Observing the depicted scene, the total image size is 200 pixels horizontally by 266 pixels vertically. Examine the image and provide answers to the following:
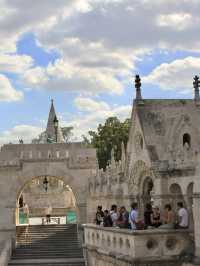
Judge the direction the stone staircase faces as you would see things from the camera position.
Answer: facing the viewer

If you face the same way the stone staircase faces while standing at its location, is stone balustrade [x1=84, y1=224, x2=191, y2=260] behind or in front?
in front
